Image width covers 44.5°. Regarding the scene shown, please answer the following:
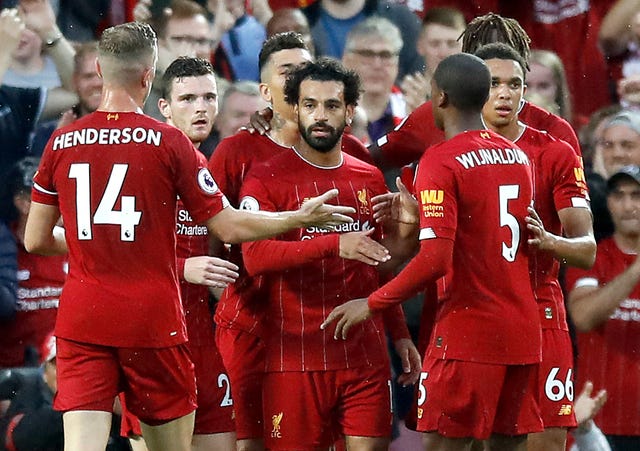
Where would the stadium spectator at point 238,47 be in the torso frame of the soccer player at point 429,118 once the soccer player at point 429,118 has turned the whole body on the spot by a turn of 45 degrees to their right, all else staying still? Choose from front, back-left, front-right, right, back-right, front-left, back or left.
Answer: right

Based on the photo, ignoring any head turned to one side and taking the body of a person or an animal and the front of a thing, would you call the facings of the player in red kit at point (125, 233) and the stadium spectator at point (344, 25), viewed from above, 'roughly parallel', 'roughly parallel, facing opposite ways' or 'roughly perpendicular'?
roughly parallel, facing opposite ways

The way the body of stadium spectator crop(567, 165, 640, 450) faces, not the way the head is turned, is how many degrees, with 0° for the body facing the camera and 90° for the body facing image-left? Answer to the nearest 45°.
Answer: approximately 0°

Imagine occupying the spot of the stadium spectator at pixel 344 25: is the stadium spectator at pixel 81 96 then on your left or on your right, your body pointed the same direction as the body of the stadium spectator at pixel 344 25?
on your right

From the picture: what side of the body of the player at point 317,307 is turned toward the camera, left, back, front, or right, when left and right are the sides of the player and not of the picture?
front

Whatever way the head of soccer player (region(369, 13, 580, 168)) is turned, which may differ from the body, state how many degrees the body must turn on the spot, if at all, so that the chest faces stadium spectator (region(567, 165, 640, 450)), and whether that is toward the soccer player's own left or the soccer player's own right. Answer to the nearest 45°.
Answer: approximately 135° to the soccer player's own left

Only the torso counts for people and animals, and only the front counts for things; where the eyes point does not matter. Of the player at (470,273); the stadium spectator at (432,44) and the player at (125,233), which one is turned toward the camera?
the stadium spectator at (432,44)

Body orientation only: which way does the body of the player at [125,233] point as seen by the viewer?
away from the camera

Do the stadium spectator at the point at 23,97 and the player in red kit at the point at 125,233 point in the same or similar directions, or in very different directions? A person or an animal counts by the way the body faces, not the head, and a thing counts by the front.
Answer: very different directions

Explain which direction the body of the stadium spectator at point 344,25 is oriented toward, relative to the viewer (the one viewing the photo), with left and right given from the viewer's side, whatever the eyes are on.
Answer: facing the viewer

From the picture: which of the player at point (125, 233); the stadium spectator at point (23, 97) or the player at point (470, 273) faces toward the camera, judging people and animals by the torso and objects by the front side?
the stadium spectator at point (23, 97)
